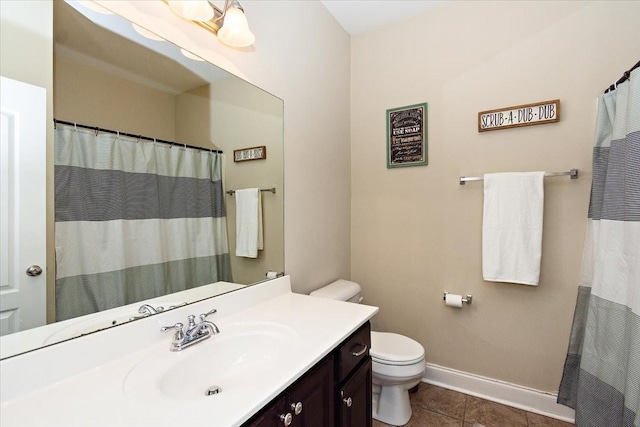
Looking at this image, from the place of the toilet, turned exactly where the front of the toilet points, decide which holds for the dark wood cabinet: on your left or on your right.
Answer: on your right

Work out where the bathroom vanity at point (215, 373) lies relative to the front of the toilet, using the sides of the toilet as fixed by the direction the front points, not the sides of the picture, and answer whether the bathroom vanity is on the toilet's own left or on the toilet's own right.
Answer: on the toilet's own right

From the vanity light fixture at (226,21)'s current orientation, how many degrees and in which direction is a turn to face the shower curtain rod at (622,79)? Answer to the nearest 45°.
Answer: approximately 45° to its left

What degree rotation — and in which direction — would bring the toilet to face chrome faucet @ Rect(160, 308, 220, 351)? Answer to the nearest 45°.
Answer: approximately 90° to its right

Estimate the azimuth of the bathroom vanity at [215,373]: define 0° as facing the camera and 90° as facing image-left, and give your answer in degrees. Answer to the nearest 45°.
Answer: approximately 315°

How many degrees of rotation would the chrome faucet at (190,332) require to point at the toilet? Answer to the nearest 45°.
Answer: approximately 45° to its left

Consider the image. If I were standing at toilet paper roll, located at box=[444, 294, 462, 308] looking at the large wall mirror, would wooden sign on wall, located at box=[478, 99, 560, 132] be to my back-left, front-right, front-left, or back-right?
back-left

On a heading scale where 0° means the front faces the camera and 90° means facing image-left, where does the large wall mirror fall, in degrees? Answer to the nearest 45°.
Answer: approximately 315°
